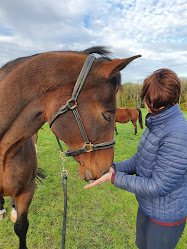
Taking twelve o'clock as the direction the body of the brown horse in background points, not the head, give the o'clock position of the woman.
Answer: The woman is roughly at 9 o'clock from the brown horse in background.

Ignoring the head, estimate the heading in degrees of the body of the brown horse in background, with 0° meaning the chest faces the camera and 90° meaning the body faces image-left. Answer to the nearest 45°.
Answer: approximately 90°

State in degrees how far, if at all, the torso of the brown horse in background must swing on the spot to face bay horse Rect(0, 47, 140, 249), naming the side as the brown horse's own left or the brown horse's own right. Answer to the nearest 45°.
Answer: approximately 90° to the brown horse's own left

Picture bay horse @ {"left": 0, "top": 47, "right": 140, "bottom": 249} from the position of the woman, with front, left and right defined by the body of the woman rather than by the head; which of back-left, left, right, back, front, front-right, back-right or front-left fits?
front

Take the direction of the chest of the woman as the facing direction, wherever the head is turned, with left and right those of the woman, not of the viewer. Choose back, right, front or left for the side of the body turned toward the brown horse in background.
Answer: right

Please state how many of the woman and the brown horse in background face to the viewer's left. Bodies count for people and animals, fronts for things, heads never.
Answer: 2

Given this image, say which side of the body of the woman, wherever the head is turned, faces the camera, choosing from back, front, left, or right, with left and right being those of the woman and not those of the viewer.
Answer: left

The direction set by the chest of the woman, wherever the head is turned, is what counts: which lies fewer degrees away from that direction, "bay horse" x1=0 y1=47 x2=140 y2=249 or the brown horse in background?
the bay horse
